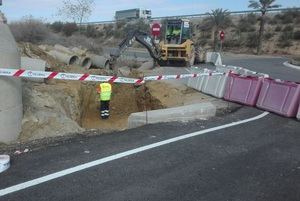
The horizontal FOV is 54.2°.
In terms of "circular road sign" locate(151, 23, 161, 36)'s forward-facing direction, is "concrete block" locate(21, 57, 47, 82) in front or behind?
in front

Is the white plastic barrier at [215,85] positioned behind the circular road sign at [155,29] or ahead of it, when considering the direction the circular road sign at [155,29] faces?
ahead

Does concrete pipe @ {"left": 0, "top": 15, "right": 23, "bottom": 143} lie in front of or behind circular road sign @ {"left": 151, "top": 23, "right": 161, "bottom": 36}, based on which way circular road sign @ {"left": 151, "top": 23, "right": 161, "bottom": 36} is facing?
in front

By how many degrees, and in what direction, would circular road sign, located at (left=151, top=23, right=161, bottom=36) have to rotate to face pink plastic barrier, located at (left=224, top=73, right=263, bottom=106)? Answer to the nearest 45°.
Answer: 0° — it already faces it

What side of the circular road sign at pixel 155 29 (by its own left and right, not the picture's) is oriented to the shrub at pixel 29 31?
right

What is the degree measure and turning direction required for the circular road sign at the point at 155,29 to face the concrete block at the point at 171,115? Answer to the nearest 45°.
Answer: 0° — it already faces it

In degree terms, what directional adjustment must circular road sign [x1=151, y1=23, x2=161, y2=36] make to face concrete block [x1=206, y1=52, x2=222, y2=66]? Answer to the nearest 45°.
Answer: approximately 90° to its left

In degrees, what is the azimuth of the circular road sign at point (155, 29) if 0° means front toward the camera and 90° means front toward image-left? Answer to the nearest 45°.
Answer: approximately 0°

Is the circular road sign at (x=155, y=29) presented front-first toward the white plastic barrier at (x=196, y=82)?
yes

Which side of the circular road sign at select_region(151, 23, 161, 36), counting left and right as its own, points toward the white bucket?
front

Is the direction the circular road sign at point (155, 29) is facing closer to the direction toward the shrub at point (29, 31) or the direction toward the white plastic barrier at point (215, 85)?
the white plastic barrier

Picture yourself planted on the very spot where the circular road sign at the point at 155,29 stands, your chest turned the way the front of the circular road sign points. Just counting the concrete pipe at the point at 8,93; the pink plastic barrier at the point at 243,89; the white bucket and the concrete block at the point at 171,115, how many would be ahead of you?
4

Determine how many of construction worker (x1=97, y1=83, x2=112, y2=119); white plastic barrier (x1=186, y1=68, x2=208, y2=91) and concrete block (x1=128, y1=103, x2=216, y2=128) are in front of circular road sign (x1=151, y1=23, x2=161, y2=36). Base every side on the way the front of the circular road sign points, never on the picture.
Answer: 3

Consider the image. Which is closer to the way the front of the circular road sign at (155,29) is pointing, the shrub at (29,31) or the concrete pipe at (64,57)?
the concrete pipe

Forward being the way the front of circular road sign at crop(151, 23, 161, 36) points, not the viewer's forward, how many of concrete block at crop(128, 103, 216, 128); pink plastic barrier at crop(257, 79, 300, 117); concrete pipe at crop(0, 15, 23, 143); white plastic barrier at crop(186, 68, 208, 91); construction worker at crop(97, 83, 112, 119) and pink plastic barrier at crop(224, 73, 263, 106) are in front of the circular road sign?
6

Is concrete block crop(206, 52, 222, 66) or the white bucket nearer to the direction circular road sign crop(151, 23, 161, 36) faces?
the white bucket
